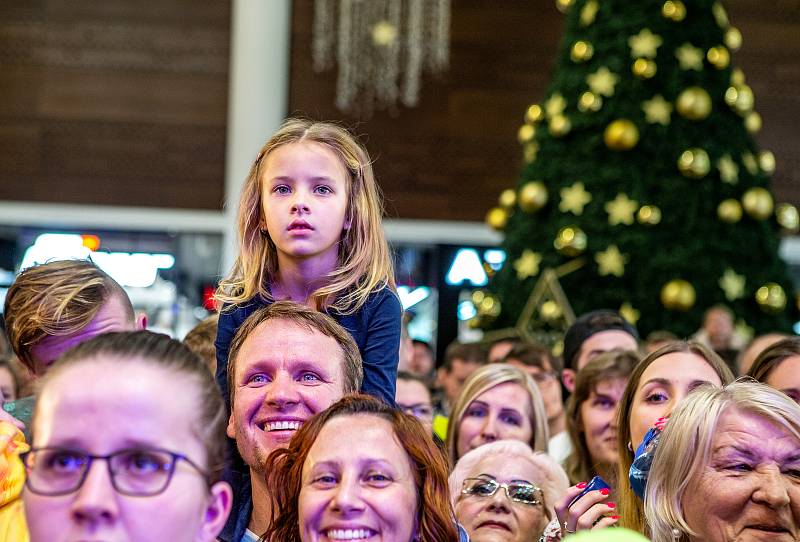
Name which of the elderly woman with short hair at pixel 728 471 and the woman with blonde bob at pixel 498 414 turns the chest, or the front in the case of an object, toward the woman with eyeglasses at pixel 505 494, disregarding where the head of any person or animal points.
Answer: the woman with blonde bob

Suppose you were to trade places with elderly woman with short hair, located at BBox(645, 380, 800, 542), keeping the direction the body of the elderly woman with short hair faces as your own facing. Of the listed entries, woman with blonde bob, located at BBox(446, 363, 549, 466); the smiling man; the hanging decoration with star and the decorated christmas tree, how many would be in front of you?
0

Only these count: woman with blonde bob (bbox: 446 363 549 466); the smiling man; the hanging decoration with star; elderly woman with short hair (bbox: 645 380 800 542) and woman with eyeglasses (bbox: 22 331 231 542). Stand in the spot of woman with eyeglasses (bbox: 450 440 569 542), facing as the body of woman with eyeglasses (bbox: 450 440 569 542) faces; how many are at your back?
2

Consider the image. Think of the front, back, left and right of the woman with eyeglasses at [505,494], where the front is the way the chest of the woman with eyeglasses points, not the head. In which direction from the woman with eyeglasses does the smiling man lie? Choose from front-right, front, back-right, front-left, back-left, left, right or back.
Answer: front-right

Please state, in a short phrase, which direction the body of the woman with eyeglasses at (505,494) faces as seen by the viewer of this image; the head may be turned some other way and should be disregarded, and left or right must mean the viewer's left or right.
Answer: facing the viewer

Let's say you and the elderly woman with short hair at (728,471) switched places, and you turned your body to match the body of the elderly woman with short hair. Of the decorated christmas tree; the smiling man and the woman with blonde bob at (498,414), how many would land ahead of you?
0

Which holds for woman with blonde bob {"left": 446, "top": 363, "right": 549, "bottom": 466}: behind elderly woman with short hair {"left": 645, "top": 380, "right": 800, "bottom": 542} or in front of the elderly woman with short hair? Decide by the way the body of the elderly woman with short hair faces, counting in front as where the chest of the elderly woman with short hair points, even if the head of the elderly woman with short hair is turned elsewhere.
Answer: behind

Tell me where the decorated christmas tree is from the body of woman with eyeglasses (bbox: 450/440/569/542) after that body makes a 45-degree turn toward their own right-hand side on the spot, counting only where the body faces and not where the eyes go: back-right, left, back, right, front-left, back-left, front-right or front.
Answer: back-right

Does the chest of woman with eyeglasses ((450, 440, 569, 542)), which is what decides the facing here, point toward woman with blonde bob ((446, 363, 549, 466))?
no

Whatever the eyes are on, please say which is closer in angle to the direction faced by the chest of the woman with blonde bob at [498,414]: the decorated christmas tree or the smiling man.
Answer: the smiling man

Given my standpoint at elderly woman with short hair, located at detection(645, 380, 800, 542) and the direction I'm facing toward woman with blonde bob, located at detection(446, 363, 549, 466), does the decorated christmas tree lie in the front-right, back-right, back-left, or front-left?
front-right

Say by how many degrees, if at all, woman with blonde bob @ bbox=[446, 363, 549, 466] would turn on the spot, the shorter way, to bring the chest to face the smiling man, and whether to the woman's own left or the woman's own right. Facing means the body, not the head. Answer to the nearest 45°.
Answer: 0° — they already face them

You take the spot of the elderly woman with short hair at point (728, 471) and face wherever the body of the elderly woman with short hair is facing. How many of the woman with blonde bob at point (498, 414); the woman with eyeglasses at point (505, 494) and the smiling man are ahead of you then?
0

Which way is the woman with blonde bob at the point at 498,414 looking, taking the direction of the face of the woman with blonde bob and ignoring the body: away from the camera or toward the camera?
toward the camera

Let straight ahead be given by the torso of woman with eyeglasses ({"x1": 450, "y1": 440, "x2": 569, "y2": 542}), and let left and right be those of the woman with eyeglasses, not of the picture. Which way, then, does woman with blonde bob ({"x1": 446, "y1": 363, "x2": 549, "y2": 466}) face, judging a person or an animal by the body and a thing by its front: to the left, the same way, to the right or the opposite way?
the same way

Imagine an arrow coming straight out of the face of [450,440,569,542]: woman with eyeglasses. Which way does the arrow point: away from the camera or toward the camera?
toward the camera

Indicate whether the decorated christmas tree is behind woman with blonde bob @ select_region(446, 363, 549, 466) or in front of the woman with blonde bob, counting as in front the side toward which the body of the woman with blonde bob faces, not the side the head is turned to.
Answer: behind

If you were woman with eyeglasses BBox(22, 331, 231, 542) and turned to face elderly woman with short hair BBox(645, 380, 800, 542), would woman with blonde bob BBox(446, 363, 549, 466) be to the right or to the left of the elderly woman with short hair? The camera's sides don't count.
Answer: left

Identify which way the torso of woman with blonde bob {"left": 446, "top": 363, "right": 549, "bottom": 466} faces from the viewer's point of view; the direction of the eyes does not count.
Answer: toward the camera

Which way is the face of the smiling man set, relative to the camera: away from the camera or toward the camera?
toward the camera

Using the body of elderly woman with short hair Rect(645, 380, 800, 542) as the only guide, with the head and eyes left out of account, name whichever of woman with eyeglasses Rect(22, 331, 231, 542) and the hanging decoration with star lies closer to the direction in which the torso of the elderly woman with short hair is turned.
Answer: the woman with eyeglasses

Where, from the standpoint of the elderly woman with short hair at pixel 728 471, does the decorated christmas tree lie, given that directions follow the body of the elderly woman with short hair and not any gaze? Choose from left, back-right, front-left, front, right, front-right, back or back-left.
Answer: back-left

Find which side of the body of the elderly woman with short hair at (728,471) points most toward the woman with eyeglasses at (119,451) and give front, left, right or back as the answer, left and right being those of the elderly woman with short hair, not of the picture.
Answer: right
